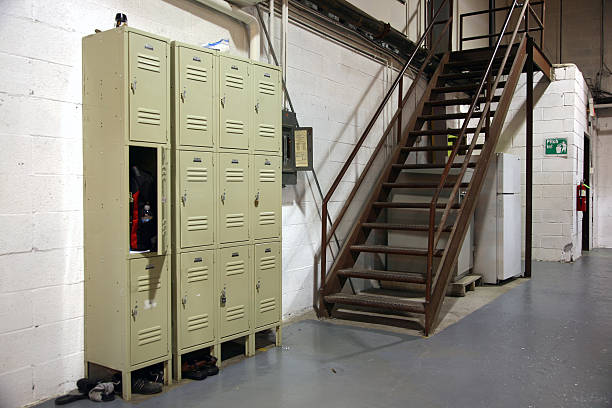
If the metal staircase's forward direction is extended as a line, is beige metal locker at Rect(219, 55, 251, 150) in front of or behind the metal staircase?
in front

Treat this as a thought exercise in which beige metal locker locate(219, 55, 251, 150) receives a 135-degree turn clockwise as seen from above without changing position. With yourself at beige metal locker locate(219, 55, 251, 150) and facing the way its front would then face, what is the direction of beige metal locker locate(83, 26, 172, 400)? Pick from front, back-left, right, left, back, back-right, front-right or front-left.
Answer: front-left

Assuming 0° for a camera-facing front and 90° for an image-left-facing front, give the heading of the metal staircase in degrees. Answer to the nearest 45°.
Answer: approximately 45°

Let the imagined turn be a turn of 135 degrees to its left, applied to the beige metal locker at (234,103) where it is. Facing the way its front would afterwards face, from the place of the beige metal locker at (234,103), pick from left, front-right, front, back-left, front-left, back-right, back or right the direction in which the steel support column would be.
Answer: front-right

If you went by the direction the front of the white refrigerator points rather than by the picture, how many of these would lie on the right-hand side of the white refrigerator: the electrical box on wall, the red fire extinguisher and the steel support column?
1

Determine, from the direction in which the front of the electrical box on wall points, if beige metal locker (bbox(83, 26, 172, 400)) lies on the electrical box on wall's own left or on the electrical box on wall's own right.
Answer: on the electrical box on wall's own right

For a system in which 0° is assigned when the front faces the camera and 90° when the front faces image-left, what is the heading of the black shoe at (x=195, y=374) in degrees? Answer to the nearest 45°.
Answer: approximately 315°

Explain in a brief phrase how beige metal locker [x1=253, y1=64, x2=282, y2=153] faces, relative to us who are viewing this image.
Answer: facing the viewer and to the right of the viewer
